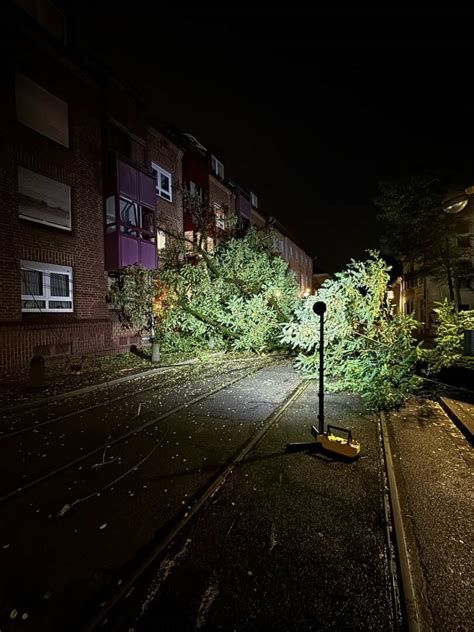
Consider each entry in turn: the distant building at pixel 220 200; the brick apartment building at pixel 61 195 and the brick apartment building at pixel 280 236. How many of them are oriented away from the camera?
0

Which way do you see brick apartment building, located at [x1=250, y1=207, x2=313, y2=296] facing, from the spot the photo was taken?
facing the viewer and to the right of the viewer

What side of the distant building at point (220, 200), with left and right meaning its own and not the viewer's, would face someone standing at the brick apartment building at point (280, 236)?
left

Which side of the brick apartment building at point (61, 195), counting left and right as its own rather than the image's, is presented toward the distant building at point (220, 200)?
left

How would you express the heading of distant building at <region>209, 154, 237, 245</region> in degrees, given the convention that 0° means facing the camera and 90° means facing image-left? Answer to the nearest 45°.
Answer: approximately 315°

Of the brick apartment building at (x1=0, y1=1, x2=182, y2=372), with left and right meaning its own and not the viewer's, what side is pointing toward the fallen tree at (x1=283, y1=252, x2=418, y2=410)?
front

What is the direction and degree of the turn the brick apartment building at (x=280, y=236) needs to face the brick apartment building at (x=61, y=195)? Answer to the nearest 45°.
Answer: approximately 45° to its right

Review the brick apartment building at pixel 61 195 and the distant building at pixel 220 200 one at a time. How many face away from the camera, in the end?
0

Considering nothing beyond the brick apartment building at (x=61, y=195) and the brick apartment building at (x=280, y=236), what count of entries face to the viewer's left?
0

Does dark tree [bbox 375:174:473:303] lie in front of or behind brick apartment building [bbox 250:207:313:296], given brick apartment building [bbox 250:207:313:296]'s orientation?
in front

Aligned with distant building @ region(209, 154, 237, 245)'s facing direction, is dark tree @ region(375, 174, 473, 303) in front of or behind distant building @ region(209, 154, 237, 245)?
in front

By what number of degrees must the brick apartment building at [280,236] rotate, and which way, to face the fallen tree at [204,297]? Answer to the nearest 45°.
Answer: approximately 45° to its right

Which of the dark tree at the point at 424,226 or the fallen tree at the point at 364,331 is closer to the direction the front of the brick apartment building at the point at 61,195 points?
the fallen tree
